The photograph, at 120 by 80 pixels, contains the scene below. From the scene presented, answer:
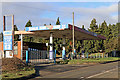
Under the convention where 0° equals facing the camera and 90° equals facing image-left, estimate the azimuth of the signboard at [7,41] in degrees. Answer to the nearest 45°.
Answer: approximately 0°
